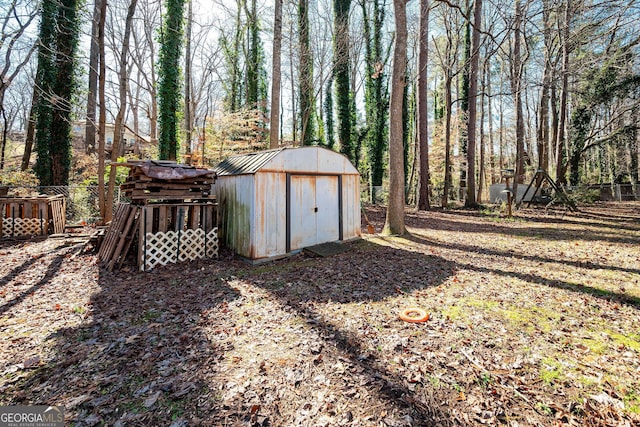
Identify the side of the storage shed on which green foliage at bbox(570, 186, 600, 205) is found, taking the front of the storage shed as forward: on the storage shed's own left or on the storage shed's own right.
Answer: on the storage shed's own left

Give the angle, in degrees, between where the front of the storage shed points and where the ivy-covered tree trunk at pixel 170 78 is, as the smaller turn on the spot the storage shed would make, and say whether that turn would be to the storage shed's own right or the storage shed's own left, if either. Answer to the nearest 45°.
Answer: approximately 180°

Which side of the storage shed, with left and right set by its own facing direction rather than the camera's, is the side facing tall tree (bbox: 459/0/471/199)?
left

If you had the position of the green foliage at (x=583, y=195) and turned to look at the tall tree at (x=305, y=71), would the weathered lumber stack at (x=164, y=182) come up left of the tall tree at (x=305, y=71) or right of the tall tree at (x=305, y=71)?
left

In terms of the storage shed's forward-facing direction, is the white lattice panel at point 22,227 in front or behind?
behind

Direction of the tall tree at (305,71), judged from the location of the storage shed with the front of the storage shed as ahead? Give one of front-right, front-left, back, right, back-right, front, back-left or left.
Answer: back-left

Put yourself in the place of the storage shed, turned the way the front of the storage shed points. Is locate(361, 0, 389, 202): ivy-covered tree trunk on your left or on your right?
on your left
